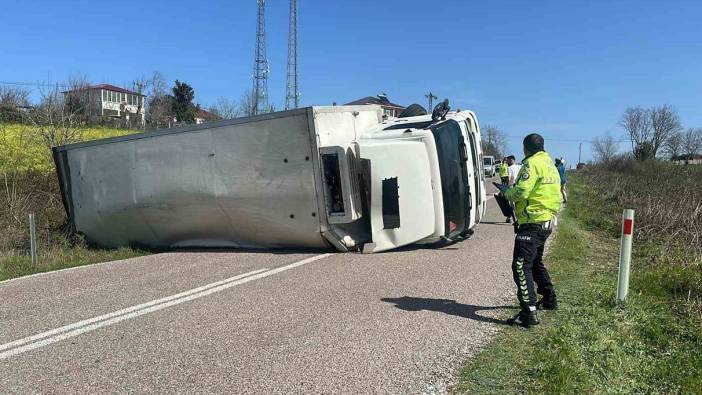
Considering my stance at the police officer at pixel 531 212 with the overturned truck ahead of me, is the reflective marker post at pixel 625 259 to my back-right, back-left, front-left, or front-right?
back-right

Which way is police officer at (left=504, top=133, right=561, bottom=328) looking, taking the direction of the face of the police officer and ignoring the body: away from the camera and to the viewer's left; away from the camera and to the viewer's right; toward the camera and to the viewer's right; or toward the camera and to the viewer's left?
away from the camera and to the viewer's left

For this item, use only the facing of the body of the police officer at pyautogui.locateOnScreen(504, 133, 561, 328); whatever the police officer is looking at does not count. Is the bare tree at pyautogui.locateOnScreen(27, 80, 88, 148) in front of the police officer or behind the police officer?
in front

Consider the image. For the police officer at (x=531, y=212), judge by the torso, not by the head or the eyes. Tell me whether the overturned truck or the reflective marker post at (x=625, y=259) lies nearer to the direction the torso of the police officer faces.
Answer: the overturned truck

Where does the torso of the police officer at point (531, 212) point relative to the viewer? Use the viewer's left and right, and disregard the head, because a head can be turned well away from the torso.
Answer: facing away from the viewer and to the left of the viewer

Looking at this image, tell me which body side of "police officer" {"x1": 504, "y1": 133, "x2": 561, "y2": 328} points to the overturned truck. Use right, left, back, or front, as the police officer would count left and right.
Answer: front

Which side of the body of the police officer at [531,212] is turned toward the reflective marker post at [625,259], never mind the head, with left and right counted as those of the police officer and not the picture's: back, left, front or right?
right
